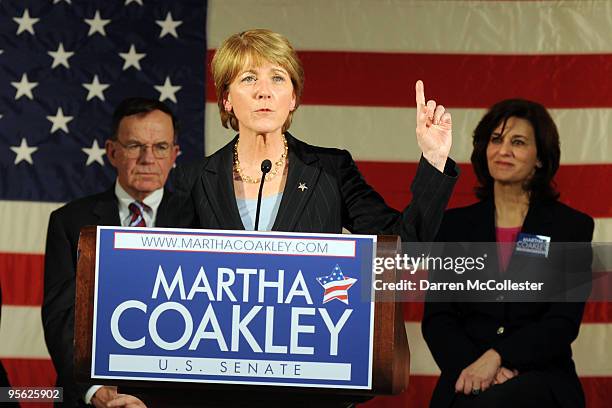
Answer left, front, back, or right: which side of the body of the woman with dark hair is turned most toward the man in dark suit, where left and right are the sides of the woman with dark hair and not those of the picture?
right

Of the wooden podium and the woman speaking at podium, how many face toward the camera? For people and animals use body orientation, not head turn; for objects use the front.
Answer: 2

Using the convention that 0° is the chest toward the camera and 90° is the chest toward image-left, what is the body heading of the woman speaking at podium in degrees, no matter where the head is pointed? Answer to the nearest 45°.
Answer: approximately 0°

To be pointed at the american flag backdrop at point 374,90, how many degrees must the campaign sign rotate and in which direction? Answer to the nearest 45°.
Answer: approximately 180°

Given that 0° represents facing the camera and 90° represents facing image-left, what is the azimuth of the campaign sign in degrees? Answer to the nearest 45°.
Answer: approximately 0°
